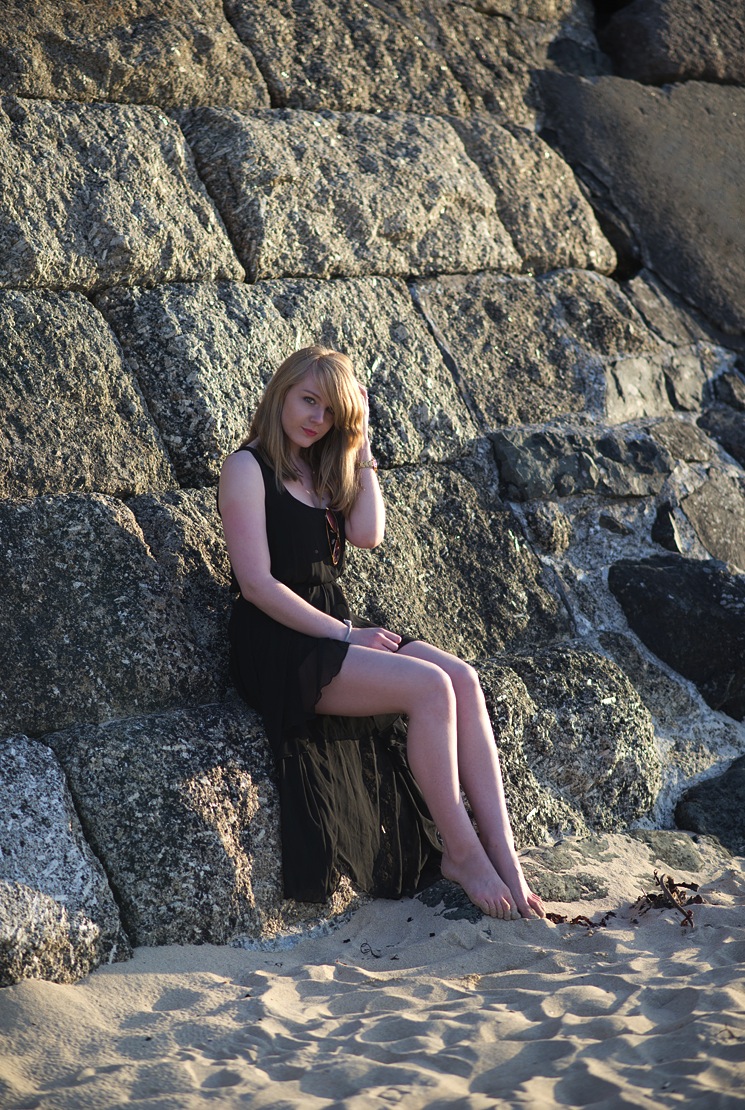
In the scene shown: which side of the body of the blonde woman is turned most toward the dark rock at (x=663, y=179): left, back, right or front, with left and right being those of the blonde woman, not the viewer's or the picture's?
left

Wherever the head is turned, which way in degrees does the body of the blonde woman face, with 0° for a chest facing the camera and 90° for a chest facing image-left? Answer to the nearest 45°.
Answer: approximately 315°

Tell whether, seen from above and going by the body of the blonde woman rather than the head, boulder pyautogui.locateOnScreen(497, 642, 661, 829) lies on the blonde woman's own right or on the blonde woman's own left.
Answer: on the blonde woman's own left

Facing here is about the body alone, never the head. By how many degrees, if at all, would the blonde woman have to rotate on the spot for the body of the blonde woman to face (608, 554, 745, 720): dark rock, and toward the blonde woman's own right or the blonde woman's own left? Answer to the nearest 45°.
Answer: approximately 90° to the blonde woman's own left

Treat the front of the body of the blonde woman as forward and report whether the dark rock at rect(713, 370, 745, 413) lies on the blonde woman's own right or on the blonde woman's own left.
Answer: on the blonde woman's own left

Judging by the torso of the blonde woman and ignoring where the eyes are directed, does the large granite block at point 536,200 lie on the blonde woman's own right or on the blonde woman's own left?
on the blonde woman's own left

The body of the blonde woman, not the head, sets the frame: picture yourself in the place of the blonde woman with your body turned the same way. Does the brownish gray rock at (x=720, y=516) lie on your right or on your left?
on your left
